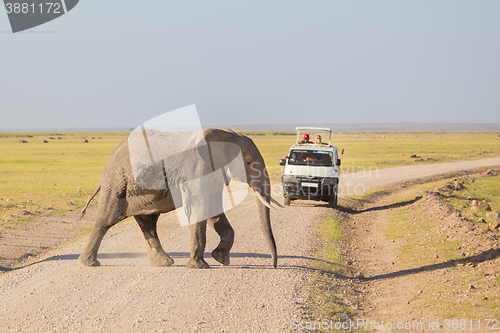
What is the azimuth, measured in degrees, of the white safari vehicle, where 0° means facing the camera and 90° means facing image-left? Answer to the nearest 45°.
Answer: approximately 0°

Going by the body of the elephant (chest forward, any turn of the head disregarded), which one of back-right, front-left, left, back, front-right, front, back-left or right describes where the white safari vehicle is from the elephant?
front-left

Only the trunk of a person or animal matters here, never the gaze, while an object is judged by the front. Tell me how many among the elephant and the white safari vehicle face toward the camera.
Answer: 1

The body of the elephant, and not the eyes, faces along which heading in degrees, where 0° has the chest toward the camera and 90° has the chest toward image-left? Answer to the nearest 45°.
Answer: approximately 270°

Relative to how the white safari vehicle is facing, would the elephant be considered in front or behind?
in front
